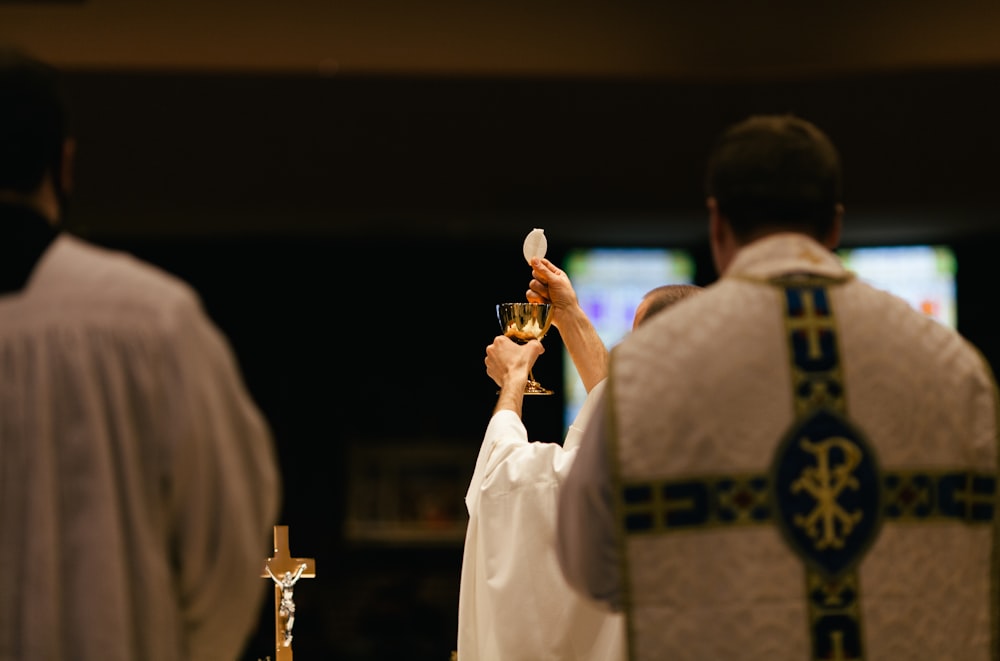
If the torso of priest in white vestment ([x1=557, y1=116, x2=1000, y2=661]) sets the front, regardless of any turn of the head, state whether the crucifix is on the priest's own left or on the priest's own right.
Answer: on the priest's own left

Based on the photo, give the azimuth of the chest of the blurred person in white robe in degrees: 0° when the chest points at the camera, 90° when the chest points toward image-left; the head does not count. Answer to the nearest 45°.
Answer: approximately 180°

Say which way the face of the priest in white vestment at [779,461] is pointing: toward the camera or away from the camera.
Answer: away from the camera

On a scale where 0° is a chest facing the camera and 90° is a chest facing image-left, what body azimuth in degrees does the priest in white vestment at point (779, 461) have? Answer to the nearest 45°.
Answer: approximately 180°

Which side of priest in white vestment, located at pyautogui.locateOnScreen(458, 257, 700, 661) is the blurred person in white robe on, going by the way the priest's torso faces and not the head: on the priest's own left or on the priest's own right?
on the priest's own left

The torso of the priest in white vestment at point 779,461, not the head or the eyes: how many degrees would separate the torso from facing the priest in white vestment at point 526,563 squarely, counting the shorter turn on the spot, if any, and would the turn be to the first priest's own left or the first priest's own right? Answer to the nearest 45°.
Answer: approximately 45° to the first priest's own left

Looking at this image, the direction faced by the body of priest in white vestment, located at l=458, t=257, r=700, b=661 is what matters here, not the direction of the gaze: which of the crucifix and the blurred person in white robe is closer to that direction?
the crucifix
